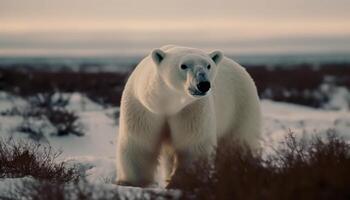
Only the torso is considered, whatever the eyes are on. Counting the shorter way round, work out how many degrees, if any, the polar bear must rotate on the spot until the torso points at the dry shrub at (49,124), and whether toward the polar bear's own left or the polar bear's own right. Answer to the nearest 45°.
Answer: approximately 90° to the polar bear's own right

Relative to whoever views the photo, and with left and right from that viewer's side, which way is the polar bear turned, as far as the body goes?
facing the viewer and to the left of the viewer

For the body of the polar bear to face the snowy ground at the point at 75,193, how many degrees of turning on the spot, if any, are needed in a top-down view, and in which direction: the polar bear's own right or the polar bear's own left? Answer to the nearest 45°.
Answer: approximately 45° to the polar bear's own left

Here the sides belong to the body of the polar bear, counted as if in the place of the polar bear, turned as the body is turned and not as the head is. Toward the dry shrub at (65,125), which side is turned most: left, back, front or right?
right

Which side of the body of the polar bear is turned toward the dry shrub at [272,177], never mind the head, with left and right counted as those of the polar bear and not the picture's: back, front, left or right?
left

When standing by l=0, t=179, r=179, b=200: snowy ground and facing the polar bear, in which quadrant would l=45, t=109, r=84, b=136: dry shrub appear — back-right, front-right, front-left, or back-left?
front-left
